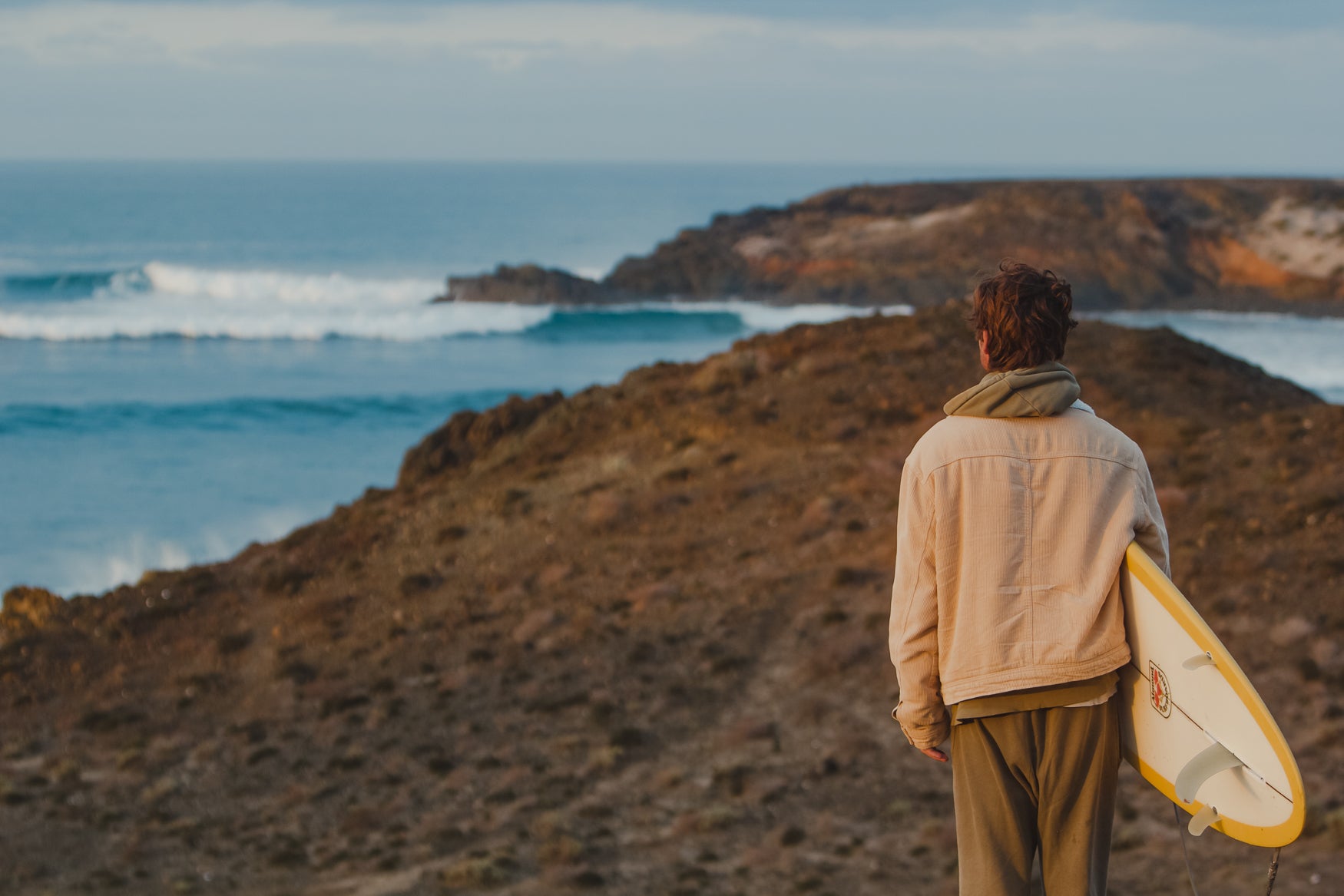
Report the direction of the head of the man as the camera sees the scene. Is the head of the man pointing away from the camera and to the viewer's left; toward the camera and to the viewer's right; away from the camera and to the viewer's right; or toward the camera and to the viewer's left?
away from the camera and to the viewer's left

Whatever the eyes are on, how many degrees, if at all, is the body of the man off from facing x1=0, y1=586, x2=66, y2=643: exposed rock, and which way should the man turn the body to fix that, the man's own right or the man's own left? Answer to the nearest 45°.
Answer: approximately 45° to the man's own left

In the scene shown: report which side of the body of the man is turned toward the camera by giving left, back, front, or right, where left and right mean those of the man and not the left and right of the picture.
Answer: back
